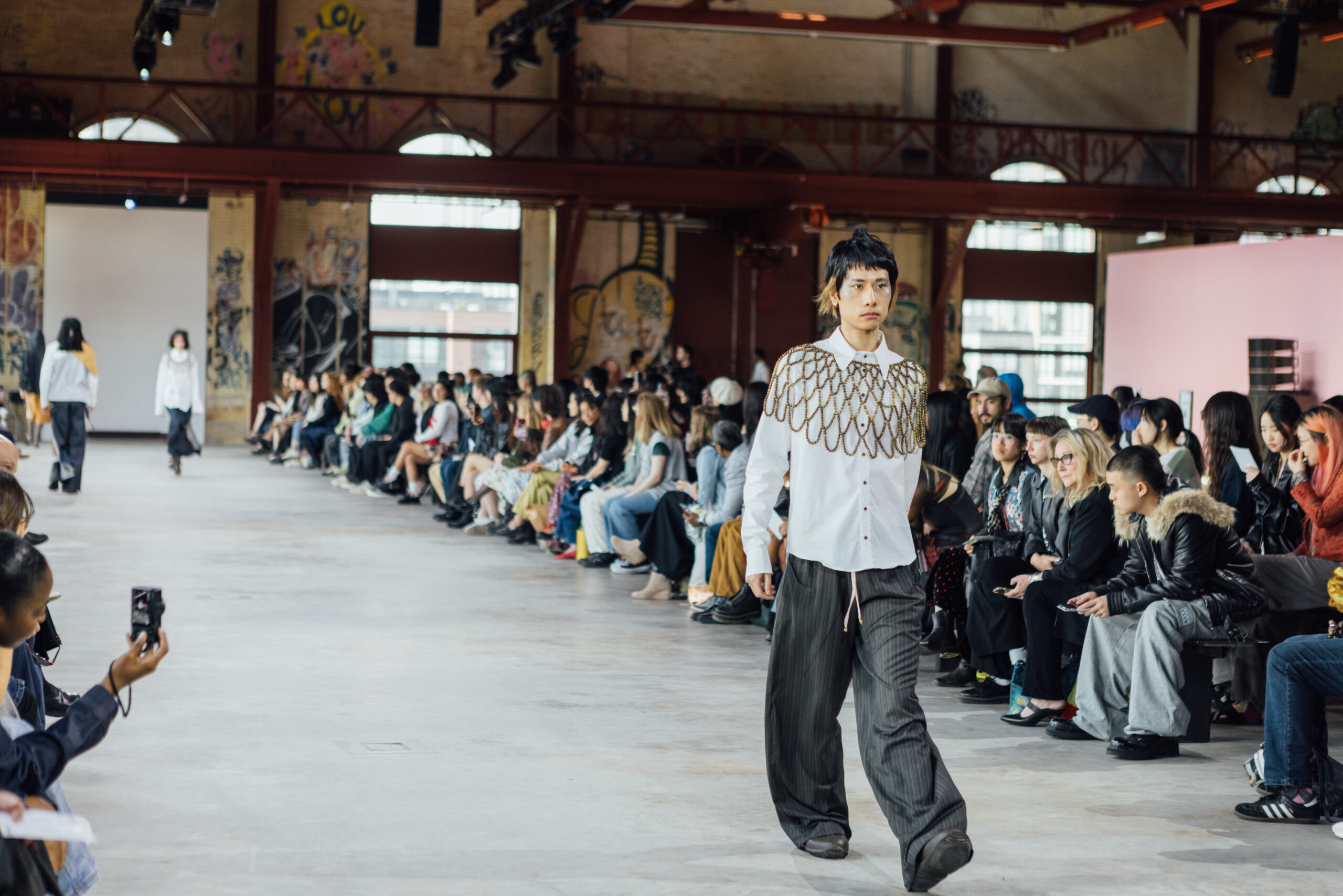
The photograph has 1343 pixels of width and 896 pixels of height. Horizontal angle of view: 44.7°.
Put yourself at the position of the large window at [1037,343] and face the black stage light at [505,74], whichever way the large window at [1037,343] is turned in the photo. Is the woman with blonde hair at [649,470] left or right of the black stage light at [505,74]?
left

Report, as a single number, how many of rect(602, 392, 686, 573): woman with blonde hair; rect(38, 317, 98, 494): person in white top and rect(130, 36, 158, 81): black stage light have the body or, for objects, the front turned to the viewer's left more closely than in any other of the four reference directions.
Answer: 1

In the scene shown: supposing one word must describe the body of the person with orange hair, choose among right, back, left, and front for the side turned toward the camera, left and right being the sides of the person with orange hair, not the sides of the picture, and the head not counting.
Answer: left

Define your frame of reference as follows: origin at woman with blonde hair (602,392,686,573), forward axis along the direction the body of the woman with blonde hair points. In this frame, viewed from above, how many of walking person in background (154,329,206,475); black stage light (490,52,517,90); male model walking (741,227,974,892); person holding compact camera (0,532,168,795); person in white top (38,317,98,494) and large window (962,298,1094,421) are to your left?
2

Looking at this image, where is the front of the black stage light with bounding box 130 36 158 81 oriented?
toward the camera

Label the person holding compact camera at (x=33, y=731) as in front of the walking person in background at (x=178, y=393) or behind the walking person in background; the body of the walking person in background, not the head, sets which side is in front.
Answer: in front

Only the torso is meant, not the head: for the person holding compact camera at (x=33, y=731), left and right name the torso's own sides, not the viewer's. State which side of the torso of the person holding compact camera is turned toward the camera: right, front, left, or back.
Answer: right

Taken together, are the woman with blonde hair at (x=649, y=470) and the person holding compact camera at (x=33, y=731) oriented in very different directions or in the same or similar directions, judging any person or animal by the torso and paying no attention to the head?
very different directions

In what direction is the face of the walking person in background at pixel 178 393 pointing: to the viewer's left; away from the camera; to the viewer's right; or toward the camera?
toward the camera

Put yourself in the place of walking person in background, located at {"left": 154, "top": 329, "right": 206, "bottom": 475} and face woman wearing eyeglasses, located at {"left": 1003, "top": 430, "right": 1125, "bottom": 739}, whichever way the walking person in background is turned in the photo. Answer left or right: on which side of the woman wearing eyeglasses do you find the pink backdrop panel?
left

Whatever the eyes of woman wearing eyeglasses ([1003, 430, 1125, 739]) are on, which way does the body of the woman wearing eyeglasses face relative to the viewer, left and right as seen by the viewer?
facing to the left of the viewer

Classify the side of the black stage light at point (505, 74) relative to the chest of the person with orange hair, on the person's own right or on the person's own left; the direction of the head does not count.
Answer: on the person's own right

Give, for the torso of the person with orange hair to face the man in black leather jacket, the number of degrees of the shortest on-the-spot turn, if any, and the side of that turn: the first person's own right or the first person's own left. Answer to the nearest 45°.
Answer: approximately 45° to the first person's own left

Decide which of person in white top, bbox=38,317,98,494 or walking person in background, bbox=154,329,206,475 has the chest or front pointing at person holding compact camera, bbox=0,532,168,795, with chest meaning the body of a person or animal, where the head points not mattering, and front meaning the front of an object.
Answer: the walking person in background

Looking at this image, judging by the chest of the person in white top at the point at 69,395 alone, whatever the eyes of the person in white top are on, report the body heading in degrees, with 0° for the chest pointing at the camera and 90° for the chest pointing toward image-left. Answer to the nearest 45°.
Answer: approximately 180°

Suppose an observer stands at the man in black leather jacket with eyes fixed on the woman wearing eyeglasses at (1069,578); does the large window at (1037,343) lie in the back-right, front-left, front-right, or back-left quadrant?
front-right

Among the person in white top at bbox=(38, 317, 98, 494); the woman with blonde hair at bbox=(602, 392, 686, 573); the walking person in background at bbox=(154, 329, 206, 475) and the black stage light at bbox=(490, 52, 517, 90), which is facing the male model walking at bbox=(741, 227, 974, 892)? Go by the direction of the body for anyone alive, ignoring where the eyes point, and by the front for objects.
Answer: the walking person in background
